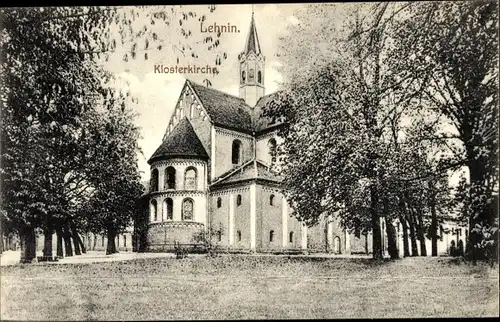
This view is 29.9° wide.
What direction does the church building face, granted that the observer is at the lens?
facing away from the viewer and to the right of the viewer

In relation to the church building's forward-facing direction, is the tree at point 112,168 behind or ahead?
behind

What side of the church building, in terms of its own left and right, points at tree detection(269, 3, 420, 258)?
right

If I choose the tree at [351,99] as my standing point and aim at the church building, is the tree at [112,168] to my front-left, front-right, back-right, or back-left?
front-left

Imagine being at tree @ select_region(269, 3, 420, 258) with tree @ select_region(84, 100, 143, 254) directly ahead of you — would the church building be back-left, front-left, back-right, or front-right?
front-right

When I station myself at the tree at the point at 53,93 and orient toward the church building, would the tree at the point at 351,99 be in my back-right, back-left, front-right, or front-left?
front-right

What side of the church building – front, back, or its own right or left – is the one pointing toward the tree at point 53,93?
back
